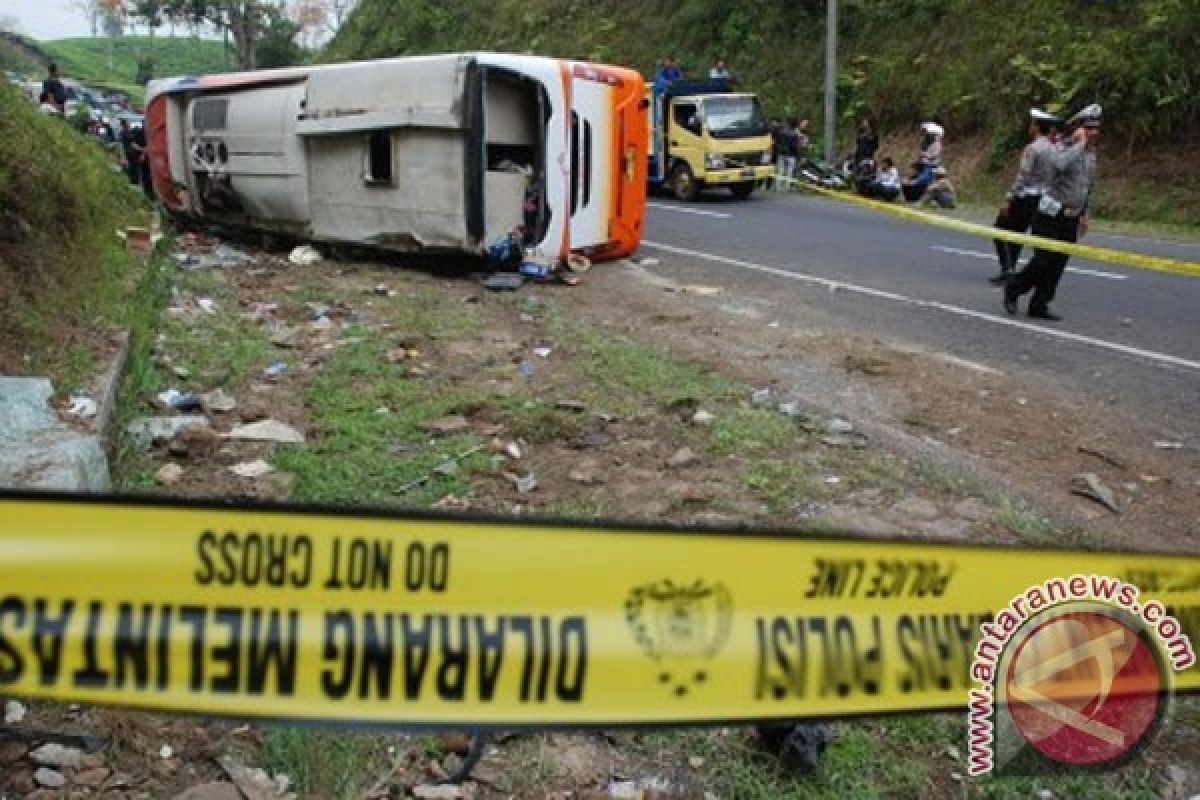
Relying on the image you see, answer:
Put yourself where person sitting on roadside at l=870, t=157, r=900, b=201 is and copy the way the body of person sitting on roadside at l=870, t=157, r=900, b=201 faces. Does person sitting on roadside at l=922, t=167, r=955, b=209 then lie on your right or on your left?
on your left

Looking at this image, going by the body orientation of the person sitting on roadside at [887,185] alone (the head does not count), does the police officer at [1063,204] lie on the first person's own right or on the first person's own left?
on the first person's own left

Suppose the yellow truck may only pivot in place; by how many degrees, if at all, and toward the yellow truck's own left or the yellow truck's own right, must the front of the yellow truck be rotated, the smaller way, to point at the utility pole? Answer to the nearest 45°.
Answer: approximately 90° to the yellow truck's own left

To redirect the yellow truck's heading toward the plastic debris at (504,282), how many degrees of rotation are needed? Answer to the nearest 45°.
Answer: approximately 45° to its right

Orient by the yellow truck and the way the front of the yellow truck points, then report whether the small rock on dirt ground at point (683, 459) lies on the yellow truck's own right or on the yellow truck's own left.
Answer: on the yellow truck's own right

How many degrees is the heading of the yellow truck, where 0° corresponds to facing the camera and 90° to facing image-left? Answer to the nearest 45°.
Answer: approximately 315°

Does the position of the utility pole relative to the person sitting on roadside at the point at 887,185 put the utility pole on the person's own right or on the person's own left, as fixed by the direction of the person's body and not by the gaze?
on the person's own right

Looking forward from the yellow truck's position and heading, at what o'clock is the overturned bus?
The overturned bus is roughly at 2 o'clock from the yellow truck.

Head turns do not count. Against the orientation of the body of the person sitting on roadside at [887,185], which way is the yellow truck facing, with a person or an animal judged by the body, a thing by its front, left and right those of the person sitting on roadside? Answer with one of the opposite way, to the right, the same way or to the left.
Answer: to the left

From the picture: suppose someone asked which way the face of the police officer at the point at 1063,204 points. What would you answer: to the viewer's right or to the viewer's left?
to the viewer's left

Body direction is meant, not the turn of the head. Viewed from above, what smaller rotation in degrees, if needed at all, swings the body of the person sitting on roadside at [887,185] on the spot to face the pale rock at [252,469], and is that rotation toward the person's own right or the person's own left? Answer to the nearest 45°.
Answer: approximately 45° to the person's own left
